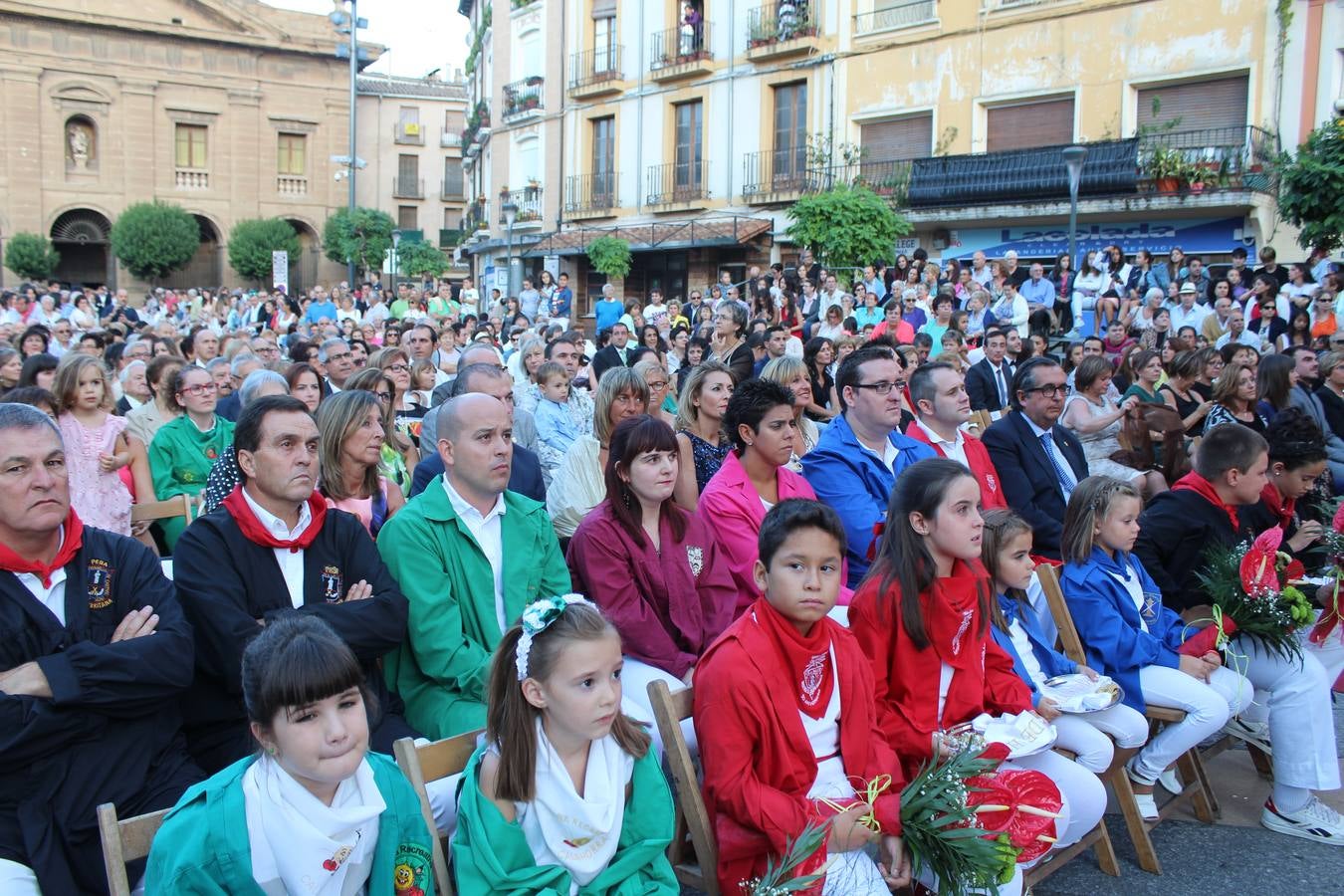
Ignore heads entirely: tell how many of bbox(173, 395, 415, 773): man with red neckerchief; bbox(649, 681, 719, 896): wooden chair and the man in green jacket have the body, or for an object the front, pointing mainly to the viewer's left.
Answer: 0

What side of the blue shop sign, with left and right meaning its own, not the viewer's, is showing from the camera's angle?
front

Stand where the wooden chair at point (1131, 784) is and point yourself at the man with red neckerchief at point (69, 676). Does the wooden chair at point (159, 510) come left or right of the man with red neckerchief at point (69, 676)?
right

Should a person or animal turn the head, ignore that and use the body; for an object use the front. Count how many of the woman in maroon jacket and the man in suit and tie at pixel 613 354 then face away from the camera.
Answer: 0

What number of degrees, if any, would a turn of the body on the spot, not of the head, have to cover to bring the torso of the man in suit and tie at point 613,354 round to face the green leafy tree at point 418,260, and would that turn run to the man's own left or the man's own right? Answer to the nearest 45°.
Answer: approximately 135° to the man's own left

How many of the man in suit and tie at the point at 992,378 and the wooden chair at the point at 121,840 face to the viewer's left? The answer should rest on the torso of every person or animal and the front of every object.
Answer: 0

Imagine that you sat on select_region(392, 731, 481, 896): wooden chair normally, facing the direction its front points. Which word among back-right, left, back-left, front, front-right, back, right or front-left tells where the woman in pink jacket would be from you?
left

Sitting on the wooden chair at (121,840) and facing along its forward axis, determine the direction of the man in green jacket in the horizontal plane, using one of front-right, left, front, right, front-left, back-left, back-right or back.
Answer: left

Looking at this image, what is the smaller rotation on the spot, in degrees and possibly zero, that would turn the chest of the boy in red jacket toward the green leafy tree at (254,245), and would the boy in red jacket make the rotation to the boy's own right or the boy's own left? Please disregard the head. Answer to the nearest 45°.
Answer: approximately 180°

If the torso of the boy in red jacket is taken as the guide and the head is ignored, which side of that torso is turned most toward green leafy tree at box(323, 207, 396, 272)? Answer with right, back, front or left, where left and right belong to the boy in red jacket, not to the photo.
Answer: back

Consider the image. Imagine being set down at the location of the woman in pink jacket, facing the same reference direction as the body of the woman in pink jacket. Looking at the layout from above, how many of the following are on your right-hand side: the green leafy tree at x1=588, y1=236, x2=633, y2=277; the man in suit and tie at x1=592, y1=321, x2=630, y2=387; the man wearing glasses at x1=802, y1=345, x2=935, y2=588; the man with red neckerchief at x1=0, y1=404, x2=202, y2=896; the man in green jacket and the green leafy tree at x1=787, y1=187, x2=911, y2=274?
2

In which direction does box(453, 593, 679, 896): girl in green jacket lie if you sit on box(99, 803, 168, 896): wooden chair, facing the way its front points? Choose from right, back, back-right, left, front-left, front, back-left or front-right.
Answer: front-left
